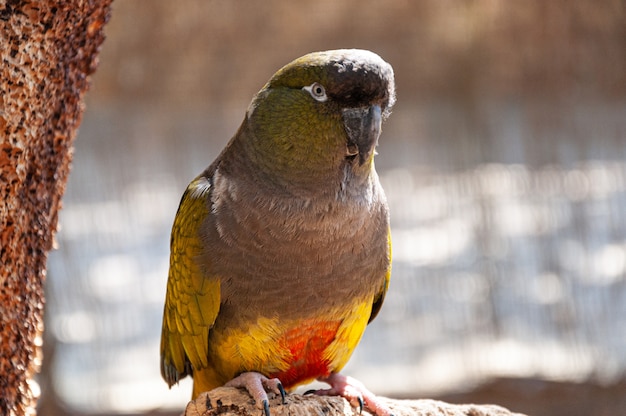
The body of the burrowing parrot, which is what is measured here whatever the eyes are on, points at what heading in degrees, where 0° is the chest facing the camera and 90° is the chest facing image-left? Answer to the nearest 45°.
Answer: approximately 315°
